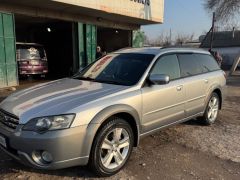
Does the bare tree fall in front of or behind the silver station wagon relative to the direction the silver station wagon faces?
behind

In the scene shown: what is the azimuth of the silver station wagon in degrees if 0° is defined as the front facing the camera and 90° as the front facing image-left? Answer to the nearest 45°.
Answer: approximately 45°
